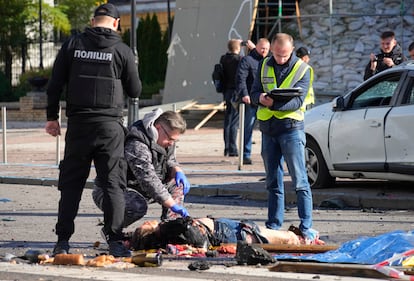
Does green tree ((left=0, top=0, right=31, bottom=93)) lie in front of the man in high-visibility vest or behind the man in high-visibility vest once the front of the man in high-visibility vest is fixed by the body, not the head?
behind

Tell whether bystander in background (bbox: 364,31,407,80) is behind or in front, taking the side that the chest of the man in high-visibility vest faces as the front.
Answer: behind

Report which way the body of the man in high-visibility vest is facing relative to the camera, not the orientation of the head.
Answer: toward the camera

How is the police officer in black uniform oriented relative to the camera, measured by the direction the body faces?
away from the camera

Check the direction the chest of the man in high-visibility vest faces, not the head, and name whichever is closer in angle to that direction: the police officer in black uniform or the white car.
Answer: the police officer in black uniform

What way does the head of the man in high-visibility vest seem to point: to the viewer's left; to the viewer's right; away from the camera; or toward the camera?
toward the camera

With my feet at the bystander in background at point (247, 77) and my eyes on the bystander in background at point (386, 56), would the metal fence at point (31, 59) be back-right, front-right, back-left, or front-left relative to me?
back-left

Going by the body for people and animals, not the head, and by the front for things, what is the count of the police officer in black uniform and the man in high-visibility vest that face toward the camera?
1

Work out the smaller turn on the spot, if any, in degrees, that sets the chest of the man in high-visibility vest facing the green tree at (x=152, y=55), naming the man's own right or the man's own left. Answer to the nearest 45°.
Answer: approximately 180°
